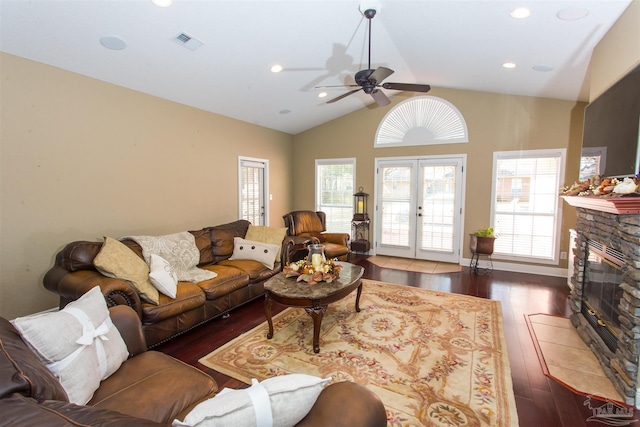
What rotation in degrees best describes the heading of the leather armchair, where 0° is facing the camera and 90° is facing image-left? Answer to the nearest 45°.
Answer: approximately 315°

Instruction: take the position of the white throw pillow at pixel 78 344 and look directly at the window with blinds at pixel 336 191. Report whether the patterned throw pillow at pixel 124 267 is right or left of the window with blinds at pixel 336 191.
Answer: left

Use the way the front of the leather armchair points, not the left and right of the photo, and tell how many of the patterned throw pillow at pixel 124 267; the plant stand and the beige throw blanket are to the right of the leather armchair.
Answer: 2

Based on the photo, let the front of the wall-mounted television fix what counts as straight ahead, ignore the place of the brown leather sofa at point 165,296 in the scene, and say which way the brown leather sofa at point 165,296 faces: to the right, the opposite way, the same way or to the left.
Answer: the opposite way

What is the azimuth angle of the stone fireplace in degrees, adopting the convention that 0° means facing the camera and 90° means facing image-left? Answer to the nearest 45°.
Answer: approximately 45°

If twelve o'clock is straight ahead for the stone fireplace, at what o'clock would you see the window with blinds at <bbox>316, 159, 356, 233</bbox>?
The window with blinds is roughly at 2 o'clock from the stone fireplace.

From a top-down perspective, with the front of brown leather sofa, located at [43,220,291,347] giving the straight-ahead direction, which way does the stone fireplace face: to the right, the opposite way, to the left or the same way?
the opposite way

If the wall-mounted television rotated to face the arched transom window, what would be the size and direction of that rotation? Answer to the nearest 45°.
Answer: approximately 90° to its right
